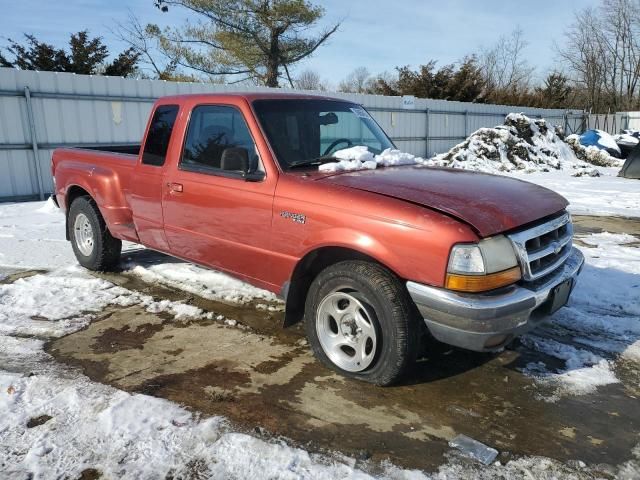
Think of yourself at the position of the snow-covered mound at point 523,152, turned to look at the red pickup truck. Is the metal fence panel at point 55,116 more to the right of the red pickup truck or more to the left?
right

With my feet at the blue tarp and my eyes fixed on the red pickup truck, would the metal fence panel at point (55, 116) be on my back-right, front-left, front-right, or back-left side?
front-right

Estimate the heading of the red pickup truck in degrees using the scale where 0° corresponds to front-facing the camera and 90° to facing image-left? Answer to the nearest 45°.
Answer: approximately 315°

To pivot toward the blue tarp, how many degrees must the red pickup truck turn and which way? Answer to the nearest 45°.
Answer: approximately 90° to its left

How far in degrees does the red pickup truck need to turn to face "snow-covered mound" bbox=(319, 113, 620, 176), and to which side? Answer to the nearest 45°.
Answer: approximately 90° to its left

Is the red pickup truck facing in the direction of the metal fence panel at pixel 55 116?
no

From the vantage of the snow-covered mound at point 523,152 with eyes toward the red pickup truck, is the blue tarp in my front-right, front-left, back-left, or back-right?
back-left

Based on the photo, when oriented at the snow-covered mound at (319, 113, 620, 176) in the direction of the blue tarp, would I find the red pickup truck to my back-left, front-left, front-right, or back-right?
back-right
